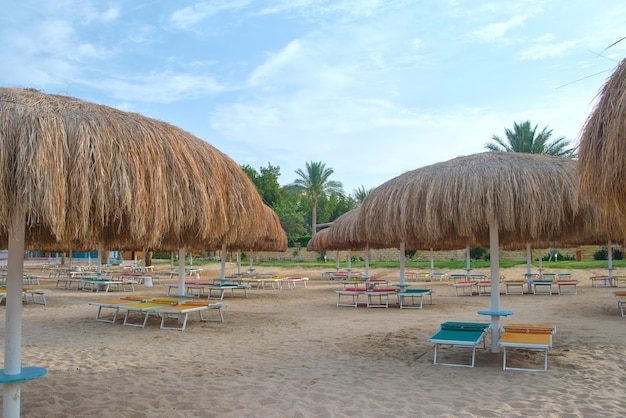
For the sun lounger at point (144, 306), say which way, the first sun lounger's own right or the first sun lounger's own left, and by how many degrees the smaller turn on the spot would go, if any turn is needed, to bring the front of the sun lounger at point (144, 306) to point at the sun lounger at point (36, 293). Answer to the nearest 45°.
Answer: approximately 90° to the first sun lounger's own right

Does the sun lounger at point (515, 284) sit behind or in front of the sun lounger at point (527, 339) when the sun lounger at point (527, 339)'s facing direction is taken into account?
behind

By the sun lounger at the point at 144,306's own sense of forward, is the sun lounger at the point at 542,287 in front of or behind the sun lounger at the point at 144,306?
behind

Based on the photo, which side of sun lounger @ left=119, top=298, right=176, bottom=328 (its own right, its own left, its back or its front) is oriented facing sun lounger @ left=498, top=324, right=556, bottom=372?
left

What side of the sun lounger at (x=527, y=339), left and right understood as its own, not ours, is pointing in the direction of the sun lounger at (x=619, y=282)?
back

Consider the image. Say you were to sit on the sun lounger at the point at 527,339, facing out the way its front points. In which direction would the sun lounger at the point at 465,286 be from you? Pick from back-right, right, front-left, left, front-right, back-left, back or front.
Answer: back

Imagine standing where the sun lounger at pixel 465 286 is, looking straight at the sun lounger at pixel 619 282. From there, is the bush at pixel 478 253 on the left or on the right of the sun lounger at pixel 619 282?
left

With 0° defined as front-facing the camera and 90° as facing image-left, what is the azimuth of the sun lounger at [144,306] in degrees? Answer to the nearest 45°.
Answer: approximately 45°

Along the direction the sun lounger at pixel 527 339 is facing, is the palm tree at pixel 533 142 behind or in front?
behind
